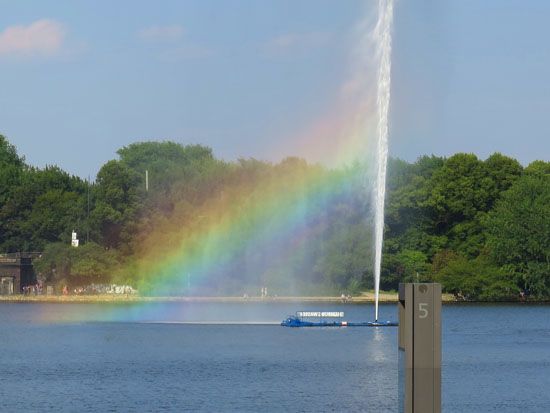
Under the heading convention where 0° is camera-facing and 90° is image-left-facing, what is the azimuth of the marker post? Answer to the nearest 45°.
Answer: approximately 0°
